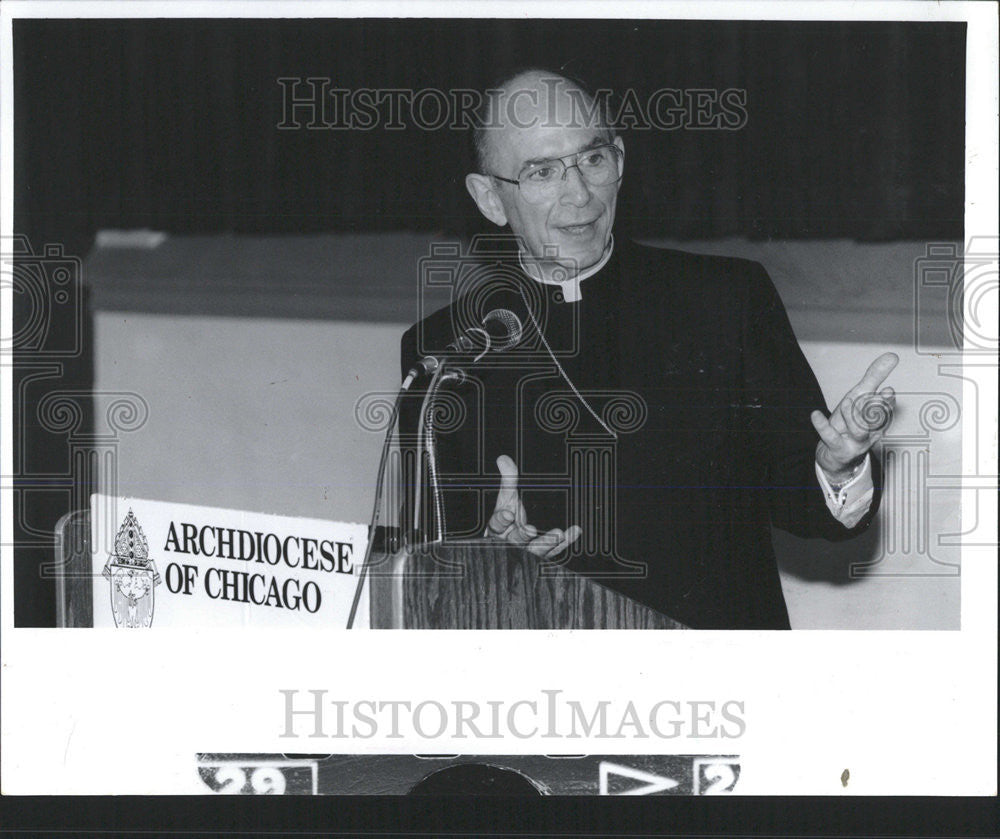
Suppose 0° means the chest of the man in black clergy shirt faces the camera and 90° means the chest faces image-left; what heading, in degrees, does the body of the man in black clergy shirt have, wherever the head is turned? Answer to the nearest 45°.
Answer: approximately 0°

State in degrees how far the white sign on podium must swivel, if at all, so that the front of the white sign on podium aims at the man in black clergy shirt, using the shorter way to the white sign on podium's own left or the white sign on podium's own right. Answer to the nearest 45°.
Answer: approximately 135° to the white sign on podium's own left

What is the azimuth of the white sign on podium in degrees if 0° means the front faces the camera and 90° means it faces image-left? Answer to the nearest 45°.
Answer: approximately 45°

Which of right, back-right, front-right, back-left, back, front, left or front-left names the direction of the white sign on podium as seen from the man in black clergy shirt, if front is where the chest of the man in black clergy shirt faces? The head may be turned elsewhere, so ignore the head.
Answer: right
